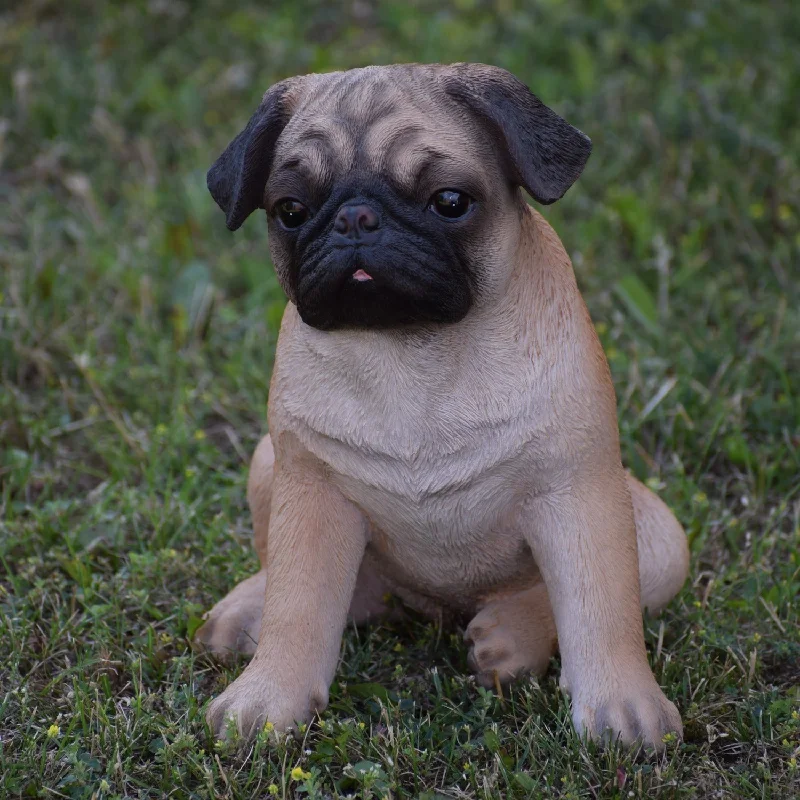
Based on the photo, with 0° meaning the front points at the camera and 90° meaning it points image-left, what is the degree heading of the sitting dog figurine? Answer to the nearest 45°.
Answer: approximately 0°
